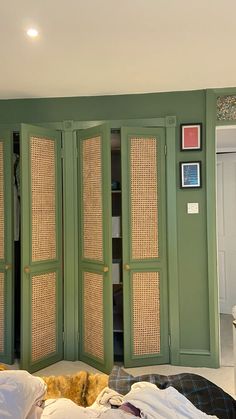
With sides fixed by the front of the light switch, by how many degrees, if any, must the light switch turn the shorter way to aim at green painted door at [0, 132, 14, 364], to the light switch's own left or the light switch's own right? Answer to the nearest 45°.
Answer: approximately 90° to the light switch's own right

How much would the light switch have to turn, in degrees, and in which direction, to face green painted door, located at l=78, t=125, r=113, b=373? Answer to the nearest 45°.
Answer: approximately 90° to its right

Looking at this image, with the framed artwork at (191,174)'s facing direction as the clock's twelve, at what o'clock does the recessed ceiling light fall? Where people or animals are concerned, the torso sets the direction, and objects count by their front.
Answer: The recessed ceiling light is roughly at 1 o'clock from the framed artwork.

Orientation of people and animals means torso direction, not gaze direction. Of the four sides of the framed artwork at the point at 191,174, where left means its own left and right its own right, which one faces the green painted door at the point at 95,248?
right

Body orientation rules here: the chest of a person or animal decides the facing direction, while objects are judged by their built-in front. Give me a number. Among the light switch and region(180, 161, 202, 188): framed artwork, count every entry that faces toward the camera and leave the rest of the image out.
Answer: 2

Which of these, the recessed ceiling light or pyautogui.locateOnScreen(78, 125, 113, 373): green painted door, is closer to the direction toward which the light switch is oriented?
the recessed ceiling light

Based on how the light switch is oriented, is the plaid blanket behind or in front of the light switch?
in front

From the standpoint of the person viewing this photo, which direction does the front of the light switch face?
facing the viewer

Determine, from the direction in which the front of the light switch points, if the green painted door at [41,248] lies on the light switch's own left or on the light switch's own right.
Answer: on the light switch's own right

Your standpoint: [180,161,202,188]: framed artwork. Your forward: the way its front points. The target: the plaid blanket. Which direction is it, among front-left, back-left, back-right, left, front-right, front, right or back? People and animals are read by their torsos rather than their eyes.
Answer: front

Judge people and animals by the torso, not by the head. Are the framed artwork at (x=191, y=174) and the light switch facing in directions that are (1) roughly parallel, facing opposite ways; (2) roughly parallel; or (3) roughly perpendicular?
roughly parallel
